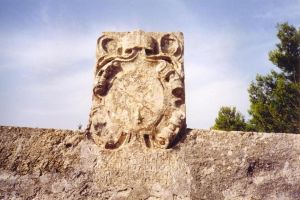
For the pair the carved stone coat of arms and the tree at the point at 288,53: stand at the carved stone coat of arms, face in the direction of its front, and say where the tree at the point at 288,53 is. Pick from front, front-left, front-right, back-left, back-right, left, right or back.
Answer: back-left

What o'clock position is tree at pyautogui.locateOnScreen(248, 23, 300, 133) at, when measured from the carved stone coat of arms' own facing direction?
The tree is roughly at 7 o'clock from the carved stone coat of arms.

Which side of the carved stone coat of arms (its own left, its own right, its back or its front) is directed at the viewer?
front

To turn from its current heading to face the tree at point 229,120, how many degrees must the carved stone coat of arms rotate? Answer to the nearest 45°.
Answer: approximately 180°
